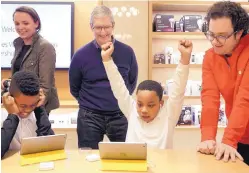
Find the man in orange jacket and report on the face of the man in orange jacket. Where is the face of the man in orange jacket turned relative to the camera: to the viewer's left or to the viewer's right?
to the viewer's left

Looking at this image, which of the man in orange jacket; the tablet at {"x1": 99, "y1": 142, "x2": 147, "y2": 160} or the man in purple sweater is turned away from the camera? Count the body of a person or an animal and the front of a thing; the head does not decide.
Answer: the tablet

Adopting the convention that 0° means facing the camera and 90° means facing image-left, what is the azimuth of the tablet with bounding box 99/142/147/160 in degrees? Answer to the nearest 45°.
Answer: approximately 180°

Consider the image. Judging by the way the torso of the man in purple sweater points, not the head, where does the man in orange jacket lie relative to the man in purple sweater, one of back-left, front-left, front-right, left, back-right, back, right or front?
front-left

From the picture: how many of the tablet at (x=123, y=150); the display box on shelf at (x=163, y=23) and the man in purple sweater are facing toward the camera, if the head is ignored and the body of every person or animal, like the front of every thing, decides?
2

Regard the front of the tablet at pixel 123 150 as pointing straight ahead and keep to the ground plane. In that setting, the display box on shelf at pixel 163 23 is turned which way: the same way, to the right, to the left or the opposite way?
the opposite way

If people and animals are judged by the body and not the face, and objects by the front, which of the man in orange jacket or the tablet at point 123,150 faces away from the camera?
the tablet

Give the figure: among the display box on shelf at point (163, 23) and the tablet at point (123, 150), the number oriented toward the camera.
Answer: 1

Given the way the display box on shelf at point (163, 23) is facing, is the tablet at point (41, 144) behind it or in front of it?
in front
